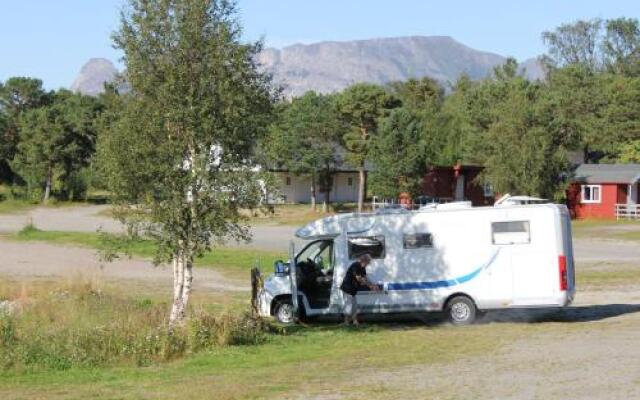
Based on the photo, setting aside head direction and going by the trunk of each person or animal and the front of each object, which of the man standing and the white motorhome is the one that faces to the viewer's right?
the man standing

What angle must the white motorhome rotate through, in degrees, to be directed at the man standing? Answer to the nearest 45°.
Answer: approximately 45° to its left

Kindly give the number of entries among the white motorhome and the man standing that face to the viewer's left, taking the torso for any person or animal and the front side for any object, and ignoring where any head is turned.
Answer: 1

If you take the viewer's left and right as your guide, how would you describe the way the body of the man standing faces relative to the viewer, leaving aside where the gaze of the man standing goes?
facing to the right of the viewer

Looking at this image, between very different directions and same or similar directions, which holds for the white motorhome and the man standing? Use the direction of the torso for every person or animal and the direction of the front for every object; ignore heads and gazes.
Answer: very different directions

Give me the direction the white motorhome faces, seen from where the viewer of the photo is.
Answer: facing to the left of the viewer
